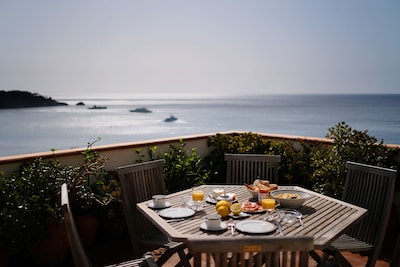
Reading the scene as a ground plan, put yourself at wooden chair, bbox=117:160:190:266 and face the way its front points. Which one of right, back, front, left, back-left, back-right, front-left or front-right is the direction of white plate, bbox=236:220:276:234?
front

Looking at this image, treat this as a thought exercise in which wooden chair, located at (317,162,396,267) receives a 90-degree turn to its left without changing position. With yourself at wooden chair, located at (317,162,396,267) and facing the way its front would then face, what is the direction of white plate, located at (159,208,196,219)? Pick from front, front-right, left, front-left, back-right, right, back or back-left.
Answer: right

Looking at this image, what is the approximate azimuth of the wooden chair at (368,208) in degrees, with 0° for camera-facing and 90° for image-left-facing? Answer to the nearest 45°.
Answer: approximately 45°

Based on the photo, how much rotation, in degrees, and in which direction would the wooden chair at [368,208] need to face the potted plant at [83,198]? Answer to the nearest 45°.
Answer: approximately 45° to its right

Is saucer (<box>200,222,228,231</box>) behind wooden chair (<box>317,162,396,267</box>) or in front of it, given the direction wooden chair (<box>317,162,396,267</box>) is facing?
in front

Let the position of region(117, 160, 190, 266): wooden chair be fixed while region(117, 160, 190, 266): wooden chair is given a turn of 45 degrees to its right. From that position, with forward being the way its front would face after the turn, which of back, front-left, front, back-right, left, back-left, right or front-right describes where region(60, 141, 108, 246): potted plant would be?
back-right

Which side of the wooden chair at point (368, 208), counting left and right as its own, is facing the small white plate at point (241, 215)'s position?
front

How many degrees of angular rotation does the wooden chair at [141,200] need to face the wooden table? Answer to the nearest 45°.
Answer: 0° — it already faces it

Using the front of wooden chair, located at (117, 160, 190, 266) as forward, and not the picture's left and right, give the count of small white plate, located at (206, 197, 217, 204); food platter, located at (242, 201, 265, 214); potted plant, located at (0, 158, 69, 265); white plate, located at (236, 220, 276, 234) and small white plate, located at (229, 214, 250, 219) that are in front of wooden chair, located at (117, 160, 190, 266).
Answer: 4

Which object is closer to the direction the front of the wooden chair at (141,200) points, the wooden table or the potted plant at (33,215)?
the wooden table

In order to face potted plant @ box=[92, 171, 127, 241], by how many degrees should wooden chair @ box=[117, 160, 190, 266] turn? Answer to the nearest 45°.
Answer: approximately 135° to its left

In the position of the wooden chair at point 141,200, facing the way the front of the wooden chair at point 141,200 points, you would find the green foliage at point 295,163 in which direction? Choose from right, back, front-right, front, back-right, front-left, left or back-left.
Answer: left

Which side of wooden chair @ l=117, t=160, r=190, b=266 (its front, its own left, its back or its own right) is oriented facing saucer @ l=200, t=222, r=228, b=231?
front

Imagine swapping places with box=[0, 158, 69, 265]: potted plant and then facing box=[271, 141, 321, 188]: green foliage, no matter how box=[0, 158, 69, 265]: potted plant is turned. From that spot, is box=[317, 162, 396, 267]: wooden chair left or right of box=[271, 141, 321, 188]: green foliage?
right

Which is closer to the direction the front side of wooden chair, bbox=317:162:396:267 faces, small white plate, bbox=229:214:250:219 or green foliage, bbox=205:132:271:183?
the small white plate

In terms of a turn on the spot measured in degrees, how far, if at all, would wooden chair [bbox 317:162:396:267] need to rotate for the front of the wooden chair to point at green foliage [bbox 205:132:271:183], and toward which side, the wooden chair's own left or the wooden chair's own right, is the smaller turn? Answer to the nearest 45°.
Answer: approximately 90° to the wooden chair's own right

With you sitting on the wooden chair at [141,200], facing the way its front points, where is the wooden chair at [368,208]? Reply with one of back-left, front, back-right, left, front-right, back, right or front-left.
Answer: front-left

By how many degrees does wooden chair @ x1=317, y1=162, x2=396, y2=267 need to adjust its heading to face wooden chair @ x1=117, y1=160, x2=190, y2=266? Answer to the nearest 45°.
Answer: approximately 45° to its right
